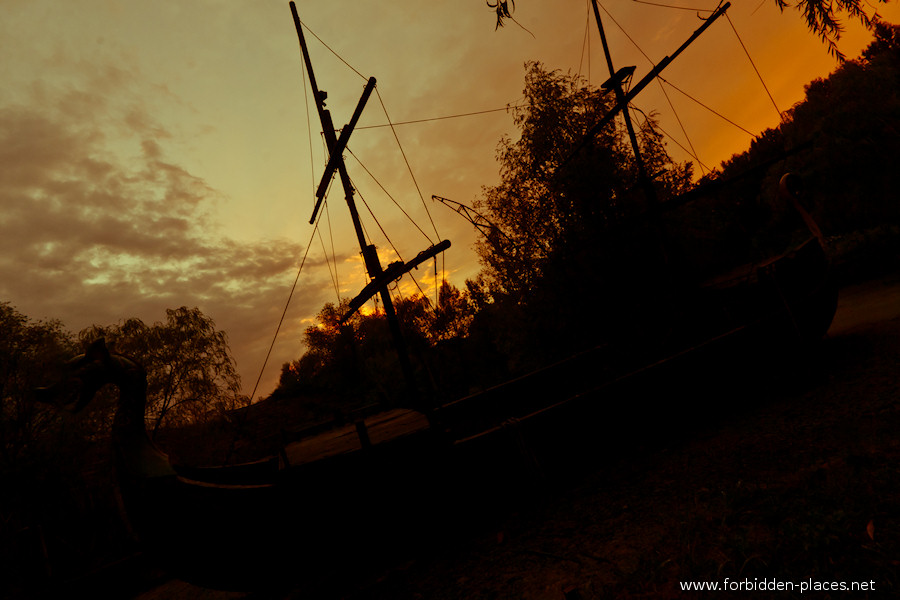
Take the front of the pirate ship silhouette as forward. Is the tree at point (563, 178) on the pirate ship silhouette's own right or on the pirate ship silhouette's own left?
on the pirate ship silhouette's own right

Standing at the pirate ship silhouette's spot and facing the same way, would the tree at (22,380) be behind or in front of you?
in front

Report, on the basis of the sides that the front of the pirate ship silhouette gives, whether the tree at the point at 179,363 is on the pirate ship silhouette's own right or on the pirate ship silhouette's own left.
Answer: on the pirate ship silhouette's own right

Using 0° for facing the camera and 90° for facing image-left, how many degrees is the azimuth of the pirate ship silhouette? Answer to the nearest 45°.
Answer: approximately 90°

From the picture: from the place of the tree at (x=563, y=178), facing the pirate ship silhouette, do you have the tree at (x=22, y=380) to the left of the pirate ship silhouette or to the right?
right
